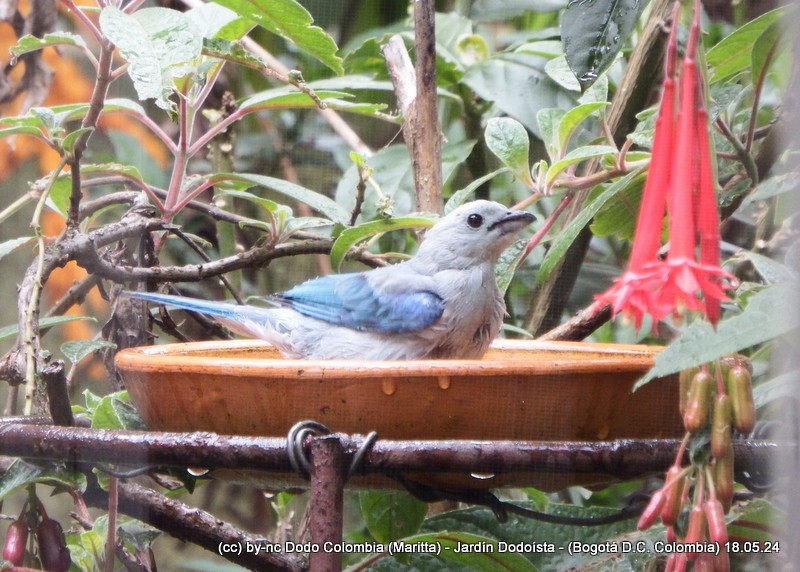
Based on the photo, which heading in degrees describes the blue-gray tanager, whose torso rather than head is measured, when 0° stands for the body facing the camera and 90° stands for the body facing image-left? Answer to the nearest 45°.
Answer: approximately 270°
